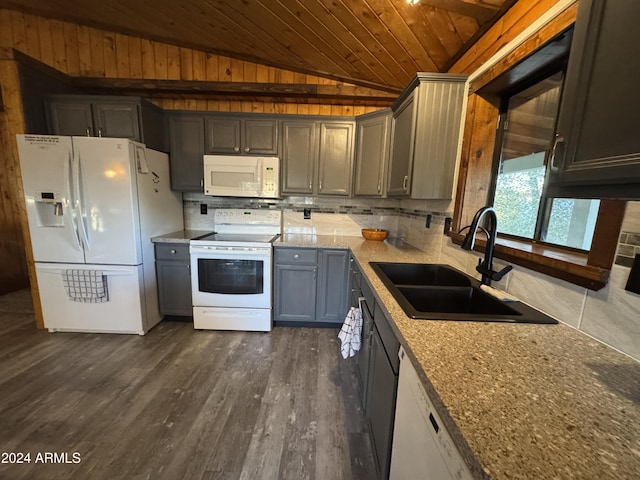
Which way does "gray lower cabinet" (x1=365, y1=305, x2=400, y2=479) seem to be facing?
to the viewer's left

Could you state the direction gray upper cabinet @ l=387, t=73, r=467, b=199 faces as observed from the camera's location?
facing to the left of the viewer

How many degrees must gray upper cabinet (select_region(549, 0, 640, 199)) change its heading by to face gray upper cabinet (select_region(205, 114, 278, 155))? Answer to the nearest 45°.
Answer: approximately 45° to its right

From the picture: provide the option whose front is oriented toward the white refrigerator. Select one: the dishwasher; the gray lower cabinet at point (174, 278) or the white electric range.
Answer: the dishwasher

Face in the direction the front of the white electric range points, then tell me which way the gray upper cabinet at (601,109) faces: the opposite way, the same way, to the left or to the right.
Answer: to the right

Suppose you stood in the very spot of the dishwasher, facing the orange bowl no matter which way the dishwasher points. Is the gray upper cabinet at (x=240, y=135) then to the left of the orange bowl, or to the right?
left

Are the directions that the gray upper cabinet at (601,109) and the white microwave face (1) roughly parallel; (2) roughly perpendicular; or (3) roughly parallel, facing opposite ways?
roughly perpendicular

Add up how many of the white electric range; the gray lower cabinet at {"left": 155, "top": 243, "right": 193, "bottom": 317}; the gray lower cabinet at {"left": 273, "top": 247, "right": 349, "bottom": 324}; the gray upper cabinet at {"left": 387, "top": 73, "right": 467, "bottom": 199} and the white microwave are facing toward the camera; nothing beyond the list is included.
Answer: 4

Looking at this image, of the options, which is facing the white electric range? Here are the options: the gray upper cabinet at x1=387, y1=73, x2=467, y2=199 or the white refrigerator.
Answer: the gray upper cabinet

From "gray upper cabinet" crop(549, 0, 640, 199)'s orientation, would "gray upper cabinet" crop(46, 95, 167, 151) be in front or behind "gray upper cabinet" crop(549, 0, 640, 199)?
in front
